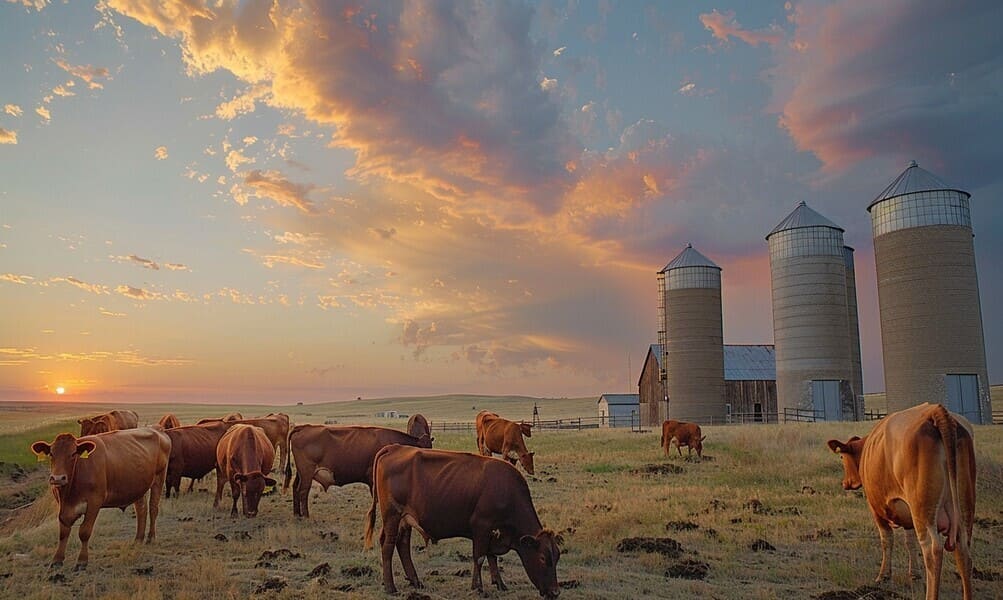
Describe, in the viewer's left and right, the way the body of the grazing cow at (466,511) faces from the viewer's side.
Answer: facing to the right of the viewer

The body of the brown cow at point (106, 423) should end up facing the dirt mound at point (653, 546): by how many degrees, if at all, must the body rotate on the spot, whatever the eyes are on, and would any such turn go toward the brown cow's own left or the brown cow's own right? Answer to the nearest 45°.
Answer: approximately 135° to the brown cow's own left

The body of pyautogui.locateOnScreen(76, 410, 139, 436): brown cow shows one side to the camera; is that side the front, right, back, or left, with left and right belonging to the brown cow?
left

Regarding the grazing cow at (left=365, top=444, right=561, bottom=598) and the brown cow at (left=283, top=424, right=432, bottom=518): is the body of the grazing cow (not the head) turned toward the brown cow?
no

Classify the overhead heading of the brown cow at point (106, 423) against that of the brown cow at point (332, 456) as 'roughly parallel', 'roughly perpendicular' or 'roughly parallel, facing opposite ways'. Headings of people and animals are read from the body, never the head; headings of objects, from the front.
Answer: roughly parallel, facing opposite ways

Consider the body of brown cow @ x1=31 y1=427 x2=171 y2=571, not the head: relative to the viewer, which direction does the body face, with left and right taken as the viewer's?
facing the viewer and to the left of the viewer

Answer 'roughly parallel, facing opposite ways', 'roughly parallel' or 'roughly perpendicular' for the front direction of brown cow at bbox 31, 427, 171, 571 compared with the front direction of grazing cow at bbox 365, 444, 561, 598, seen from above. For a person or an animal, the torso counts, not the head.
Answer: roughly perpendicular

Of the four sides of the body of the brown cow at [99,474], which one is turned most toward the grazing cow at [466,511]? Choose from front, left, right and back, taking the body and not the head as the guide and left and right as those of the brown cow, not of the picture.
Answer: left

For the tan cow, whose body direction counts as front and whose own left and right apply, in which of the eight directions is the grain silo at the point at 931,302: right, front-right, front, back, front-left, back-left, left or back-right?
front-right

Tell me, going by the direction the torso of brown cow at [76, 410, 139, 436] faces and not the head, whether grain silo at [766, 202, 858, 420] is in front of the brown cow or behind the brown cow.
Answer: behind

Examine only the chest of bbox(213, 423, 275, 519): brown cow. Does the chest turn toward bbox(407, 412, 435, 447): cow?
no

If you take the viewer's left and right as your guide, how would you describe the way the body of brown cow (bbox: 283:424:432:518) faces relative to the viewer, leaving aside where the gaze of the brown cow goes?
facing to the right of the viewer

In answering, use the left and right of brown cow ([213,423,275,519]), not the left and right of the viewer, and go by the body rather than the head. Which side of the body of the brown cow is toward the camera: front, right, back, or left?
front

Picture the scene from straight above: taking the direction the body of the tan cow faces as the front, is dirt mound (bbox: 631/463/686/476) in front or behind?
in front

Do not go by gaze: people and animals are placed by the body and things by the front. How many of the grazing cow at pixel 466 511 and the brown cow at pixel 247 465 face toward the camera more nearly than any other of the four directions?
1
